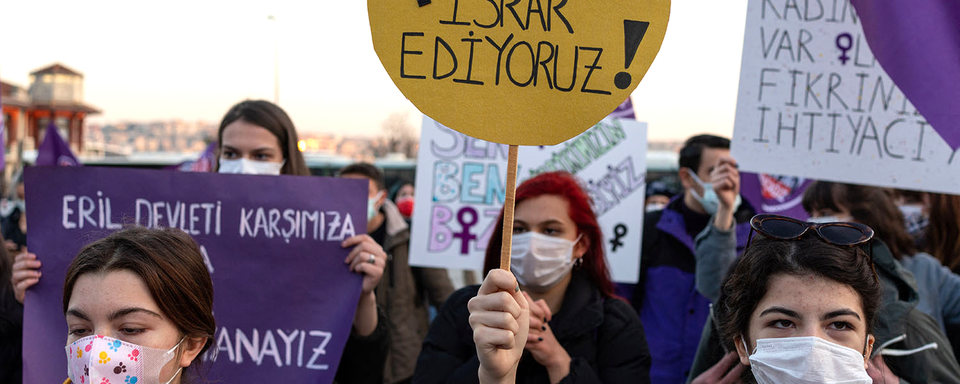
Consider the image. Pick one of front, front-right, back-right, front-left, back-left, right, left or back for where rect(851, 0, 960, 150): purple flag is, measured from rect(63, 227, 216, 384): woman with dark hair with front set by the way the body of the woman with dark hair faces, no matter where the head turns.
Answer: back-left

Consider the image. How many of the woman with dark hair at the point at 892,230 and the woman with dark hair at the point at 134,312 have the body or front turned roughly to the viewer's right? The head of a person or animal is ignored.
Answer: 0

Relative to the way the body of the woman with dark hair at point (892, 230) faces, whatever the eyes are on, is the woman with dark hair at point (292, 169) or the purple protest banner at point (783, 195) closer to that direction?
the woman with dark hair

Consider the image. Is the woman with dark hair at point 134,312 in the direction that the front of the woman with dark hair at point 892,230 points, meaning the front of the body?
no

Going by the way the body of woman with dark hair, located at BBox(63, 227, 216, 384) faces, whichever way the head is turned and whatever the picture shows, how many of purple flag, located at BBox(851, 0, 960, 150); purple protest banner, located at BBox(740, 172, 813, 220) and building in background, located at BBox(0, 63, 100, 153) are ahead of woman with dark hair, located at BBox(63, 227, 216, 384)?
0

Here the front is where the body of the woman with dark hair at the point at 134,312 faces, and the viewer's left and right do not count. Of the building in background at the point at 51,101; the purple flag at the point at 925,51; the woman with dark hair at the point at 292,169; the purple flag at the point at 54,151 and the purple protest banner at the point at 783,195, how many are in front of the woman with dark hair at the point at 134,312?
0

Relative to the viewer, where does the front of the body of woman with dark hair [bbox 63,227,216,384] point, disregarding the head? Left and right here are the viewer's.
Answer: facing the viewer and to the left of the viewer
